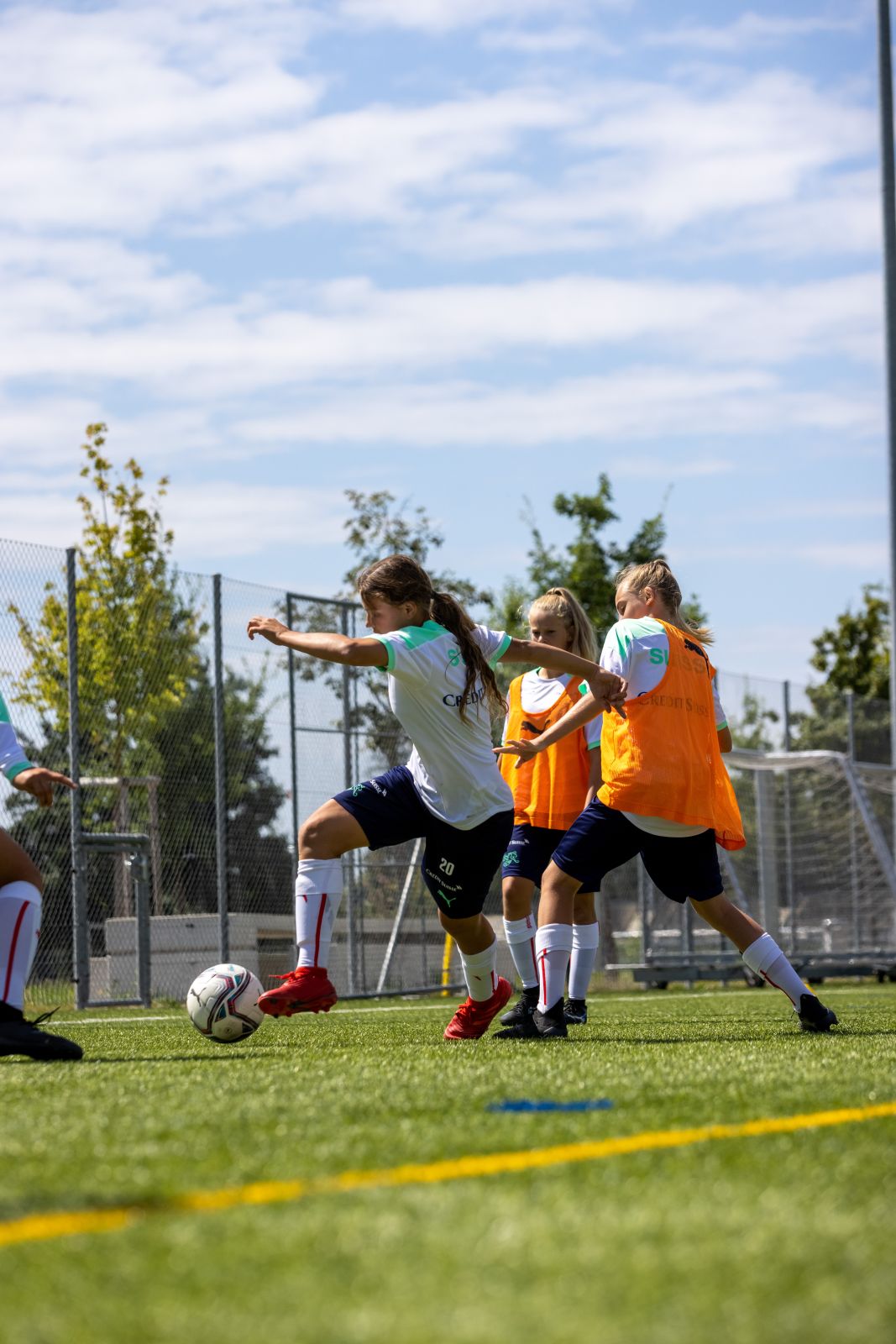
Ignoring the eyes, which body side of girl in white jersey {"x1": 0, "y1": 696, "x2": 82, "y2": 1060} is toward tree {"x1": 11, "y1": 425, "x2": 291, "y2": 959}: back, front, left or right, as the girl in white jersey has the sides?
left

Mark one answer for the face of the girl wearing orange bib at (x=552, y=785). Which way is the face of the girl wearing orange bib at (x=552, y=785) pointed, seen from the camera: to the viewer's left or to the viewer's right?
to the viewer's left

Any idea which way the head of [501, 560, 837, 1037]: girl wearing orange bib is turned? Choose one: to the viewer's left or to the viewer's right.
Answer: to the viewer's left

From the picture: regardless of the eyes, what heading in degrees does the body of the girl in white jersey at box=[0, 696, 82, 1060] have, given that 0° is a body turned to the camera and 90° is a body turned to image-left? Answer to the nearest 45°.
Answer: approximately 270°

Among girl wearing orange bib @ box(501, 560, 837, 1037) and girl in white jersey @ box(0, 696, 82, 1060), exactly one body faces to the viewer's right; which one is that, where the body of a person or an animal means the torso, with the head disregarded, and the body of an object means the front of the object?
the girl in white jersey

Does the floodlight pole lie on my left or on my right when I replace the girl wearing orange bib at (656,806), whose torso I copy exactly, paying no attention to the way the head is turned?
on my right

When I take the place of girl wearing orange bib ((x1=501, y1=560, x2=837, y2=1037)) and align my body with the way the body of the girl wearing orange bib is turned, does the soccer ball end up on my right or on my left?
on my left

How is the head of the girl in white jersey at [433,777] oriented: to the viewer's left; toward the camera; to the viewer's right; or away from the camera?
to the viewer's left

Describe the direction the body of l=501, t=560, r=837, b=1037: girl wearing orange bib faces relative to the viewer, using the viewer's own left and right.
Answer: facing away from the viewer and to the left of the viewer
